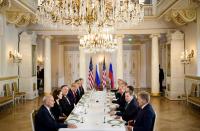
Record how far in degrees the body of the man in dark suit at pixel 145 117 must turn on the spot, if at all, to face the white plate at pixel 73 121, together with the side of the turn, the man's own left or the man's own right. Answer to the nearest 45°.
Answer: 0° — they already face it

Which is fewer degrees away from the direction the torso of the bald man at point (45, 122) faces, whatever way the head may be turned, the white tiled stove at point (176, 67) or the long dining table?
the long dining table

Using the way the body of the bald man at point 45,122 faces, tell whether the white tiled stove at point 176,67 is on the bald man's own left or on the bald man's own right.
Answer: on the bald man's own left

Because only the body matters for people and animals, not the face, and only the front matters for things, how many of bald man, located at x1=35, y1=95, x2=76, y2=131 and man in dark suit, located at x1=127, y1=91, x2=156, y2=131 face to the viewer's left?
1

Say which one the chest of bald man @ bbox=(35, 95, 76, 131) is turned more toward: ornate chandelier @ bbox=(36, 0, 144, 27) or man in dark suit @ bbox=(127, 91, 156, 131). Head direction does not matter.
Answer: the man in dark suit

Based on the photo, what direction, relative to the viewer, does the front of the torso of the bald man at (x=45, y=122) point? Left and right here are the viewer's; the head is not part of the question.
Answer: facing to the right of the viewer

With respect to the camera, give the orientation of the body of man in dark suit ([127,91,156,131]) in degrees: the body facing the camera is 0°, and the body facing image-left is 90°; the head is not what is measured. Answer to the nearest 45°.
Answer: approximately 90°
